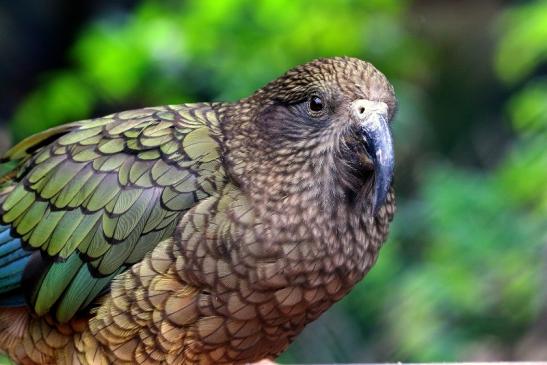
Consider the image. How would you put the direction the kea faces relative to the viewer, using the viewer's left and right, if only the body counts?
facing the viewer and to the right of the viewer
